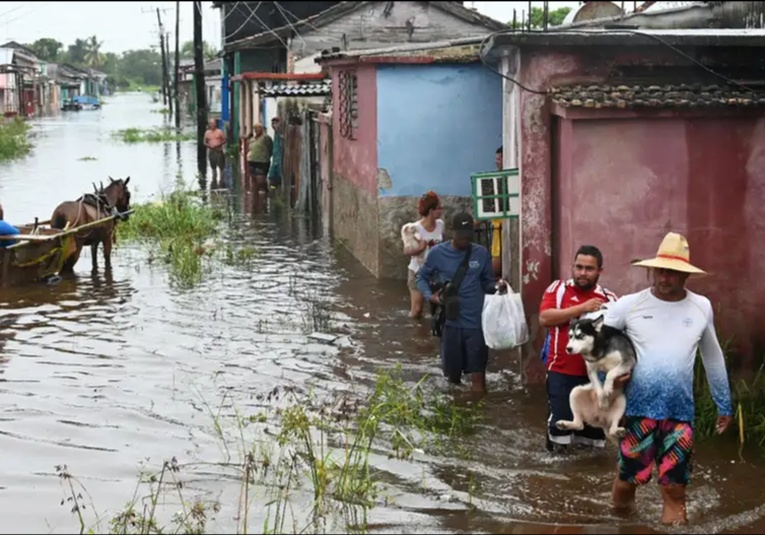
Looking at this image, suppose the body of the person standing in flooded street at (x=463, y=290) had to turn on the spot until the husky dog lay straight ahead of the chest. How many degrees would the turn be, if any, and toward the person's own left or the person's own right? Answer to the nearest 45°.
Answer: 0° — they already face it

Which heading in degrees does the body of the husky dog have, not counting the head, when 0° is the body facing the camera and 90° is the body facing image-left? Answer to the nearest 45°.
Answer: approximately 45°

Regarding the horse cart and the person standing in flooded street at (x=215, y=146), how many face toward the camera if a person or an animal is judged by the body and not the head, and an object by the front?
1

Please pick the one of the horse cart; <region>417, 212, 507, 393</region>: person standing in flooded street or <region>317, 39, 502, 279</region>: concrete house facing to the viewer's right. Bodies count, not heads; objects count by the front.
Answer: the horse cart

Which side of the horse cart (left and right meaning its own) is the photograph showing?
right

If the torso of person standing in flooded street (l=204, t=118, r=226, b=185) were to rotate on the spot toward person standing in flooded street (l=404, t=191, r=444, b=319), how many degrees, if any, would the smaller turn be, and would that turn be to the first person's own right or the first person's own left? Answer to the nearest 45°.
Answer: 0° — they already face them

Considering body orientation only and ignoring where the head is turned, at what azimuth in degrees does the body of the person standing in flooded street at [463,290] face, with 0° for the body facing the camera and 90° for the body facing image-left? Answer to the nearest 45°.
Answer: approximately 0°

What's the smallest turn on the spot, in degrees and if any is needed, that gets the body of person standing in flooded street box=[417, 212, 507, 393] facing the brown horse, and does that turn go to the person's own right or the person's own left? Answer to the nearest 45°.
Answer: approximately 135° to the person's own right

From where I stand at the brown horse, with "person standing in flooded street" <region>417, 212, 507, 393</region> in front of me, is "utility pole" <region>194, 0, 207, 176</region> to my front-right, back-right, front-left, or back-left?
back-left

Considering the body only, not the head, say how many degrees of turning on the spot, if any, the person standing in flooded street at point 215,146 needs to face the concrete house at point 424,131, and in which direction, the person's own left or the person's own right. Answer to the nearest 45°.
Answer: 0° — they already face it
